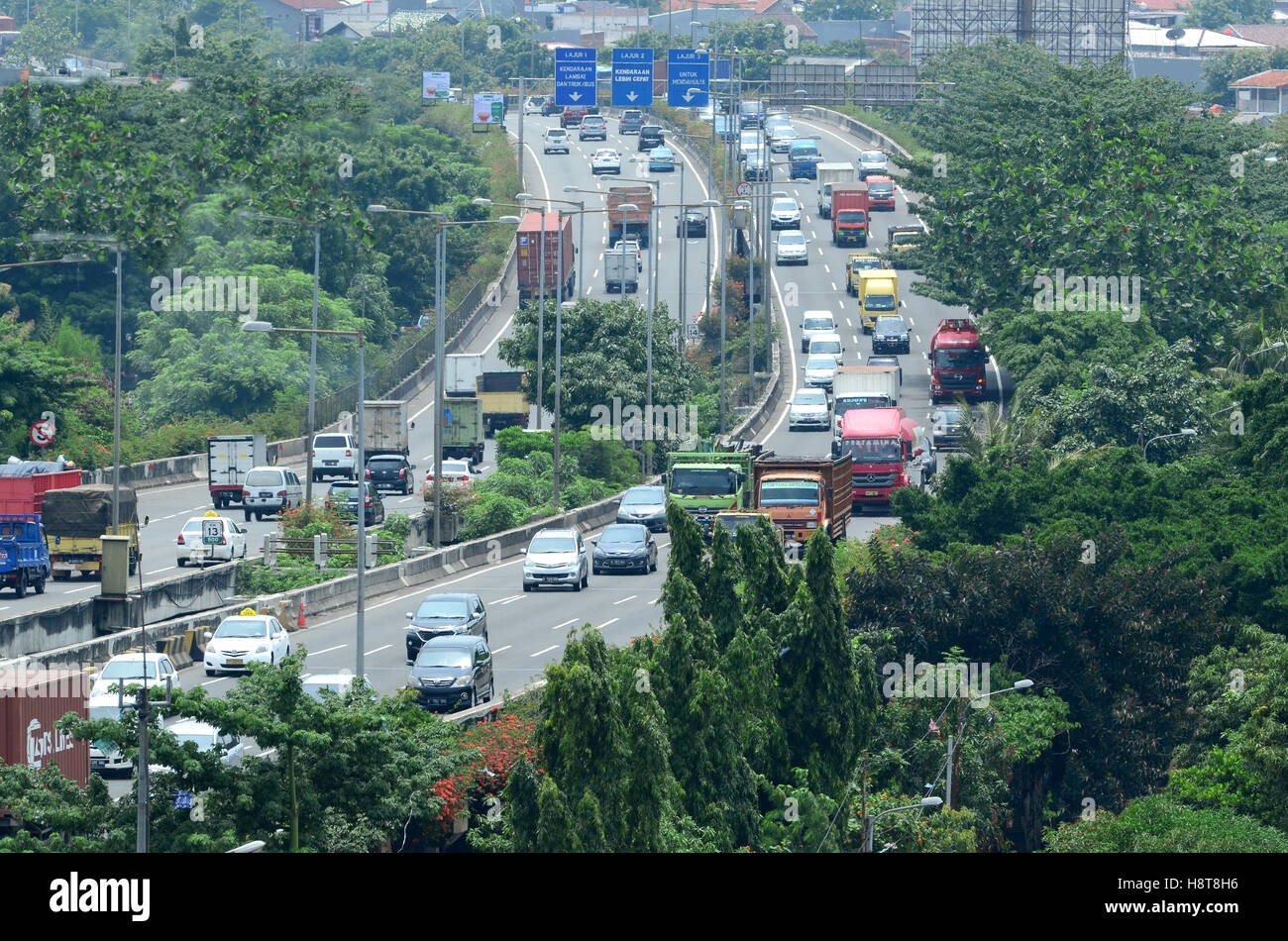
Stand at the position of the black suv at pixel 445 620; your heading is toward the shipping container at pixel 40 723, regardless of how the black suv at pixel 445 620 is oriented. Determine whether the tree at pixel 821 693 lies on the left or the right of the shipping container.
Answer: left

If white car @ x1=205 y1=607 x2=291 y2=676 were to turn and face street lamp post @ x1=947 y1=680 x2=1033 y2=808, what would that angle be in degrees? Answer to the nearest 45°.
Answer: approximately 90° to its left

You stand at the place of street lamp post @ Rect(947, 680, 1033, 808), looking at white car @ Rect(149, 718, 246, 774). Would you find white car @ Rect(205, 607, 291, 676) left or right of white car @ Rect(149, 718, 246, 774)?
right

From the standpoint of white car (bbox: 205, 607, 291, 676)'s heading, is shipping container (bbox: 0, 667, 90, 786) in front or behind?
in front

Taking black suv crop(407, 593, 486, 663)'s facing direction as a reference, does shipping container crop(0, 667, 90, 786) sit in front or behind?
in front

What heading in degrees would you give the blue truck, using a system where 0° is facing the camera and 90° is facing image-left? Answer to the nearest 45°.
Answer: approximately 225°

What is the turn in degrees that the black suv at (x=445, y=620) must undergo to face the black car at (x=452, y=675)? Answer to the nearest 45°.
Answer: approximately 45° to its left

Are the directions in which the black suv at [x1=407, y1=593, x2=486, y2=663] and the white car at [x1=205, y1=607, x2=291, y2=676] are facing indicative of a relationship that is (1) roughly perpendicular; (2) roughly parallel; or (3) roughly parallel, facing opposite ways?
roughly parallel

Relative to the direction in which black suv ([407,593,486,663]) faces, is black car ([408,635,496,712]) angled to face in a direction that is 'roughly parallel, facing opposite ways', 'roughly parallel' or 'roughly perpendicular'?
roughly parallel

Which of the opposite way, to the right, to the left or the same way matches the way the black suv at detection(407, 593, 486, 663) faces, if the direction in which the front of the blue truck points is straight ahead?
the opposite way

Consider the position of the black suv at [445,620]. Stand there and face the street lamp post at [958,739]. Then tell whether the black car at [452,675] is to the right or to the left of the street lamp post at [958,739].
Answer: right

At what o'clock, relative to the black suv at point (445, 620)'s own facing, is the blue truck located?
The blue truck is roughly at 3 o'clock from the black suv.

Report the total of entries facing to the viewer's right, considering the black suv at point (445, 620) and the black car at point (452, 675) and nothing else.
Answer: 0

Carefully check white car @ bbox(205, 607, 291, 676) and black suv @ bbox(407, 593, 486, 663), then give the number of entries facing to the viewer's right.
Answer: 0

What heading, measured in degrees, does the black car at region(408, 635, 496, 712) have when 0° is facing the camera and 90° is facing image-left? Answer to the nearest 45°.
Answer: approximately 45°

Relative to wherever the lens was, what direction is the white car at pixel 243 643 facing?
facing the viewer and to the left of the viewer

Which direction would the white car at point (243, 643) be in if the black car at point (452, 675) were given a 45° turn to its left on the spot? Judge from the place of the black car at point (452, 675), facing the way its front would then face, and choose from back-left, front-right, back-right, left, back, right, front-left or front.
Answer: back-right
